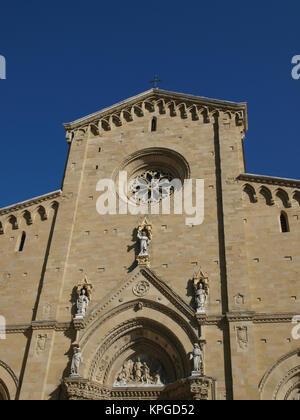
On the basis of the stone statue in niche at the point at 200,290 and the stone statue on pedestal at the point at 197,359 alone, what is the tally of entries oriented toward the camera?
2

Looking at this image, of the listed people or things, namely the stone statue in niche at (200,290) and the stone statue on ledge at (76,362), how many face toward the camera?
2

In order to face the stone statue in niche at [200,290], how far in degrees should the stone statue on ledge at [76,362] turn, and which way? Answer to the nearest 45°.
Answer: approximately 90° to its left

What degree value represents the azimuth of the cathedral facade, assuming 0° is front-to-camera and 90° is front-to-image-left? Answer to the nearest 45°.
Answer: approximately 0°

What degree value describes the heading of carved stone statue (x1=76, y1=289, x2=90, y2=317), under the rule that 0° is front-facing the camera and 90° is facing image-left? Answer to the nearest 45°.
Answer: approximately 0°

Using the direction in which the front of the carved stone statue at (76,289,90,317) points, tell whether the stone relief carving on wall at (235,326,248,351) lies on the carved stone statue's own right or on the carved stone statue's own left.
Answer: on the carved stone statue's own left

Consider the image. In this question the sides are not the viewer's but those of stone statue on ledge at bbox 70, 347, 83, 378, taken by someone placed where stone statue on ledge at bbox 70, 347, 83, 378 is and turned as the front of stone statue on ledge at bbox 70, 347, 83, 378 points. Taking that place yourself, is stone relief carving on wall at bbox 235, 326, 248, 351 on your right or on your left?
on your left
